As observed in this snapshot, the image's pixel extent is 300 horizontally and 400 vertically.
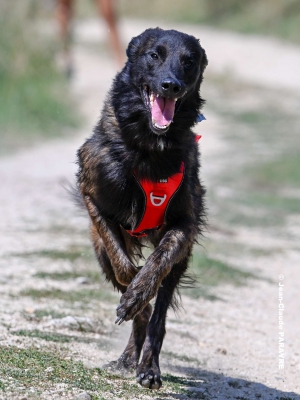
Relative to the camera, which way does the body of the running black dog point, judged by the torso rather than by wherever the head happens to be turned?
toward the camera
